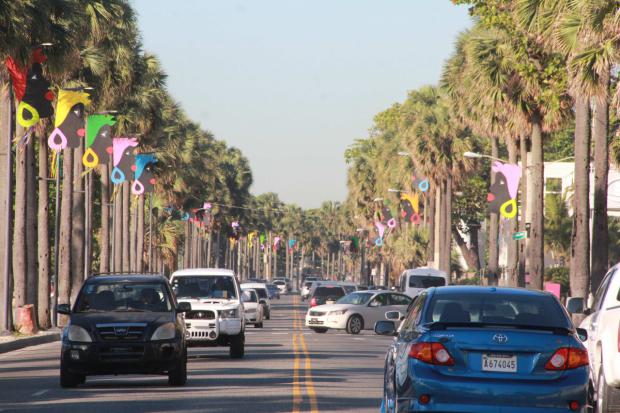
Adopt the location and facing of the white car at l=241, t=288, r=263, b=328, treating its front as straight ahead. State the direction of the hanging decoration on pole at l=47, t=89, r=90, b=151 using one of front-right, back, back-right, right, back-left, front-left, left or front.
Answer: front-right

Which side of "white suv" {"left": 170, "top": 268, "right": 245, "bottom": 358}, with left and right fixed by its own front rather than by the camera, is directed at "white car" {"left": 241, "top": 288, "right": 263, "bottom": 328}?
back

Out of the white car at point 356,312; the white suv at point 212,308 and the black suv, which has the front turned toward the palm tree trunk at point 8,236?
the white car

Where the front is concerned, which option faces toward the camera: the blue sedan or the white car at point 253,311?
the white car

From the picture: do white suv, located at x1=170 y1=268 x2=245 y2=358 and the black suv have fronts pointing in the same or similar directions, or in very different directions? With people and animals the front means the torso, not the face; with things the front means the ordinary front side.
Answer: same or similar directions

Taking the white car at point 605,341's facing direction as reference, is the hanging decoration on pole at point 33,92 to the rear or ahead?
ahead

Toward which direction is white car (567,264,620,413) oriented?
away from the camera

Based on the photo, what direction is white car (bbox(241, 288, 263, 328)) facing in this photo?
toward the camera

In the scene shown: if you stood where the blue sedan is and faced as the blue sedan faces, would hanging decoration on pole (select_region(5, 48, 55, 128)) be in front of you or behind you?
in front

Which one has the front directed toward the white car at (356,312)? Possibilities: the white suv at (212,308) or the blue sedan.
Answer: the blue sedan

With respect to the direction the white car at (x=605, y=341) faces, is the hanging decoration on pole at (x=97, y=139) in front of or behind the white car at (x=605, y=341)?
in front

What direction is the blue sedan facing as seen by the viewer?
away from the camera

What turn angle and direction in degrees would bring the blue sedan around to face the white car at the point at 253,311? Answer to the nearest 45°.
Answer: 0° — it already faces it

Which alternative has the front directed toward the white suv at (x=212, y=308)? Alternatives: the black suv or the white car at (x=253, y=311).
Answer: the white car

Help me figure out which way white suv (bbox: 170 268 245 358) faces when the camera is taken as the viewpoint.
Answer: facing the viewer

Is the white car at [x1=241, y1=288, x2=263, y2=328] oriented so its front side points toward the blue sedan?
yes
